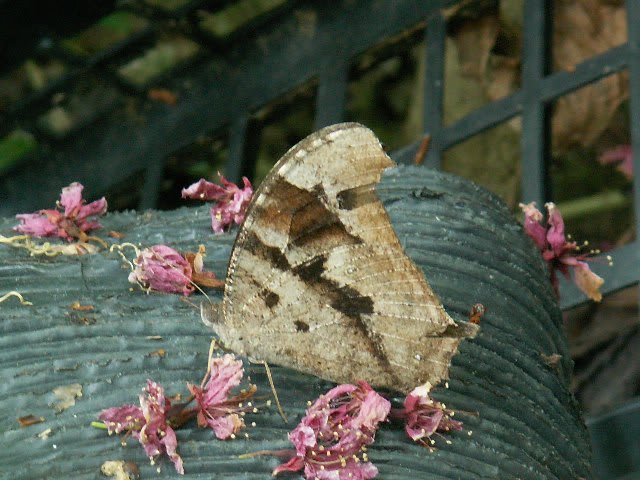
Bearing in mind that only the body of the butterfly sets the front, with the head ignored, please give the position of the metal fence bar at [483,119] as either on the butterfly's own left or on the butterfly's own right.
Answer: on the butterfly's own right

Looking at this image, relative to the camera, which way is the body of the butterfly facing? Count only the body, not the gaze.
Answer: to the viewer's left
